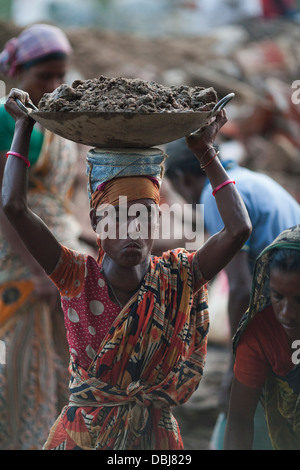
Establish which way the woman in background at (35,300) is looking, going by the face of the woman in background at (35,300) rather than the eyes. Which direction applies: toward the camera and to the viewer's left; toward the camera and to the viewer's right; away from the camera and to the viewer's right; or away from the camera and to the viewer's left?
toward the camera and to the viewer's right

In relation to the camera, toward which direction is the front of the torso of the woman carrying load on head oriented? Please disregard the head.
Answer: toward the camera

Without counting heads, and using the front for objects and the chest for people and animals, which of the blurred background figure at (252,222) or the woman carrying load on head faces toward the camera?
the woman carrying load on head

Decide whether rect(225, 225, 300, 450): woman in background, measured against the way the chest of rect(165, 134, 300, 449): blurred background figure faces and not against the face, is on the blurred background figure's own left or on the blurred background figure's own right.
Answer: on the blurred background figure's own left

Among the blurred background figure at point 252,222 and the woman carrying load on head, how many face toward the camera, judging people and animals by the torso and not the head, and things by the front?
1

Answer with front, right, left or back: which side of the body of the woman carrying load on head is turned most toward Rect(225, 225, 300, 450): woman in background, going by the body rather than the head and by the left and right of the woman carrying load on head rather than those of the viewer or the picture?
left

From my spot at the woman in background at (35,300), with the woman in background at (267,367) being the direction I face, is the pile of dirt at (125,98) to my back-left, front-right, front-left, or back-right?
front-right

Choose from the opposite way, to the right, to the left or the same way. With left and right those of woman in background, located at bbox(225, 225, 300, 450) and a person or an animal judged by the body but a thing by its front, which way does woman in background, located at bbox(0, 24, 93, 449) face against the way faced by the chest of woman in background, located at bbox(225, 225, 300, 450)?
the same way

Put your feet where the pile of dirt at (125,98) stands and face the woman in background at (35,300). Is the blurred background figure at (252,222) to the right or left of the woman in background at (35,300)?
right
